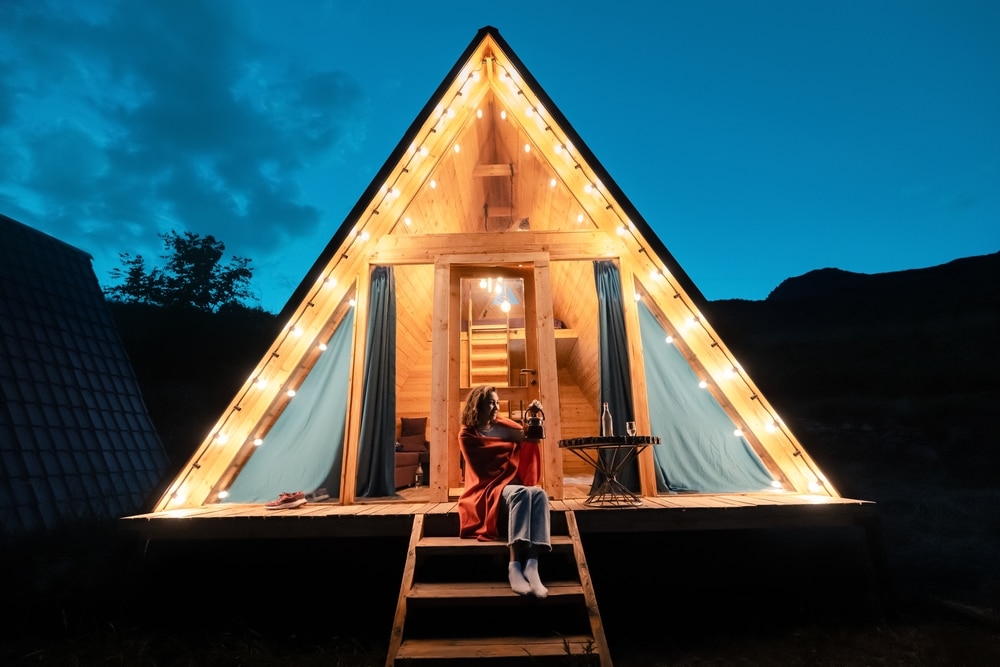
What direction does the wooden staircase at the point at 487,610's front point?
toward the camera

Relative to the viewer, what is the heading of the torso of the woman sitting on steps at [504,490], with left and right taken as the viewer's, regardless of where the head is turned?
facing the viewer and to the right of the viewer

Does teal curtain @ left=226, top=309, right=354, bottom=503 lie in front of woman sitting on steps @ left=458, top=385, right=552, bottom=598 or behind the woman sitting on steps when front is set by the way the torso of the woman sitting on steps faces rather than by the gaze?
behind

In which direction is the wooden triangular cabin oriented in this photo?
toward the camera

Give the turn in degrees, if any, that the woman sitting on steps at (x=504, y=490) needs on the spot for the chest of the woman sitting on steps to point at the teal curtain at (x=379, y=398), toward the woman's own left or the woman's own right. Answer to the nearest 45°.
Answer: approximately 180°

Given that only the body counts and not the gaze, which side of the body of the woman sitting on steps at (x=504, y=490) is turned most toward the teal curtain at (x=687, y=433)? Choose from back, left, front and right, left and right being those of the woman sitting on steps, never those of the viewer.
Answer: left

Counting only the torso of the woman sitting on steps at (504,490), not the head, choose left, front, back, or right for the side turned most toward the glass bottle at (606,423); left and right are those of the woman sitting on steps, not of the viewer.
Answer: left

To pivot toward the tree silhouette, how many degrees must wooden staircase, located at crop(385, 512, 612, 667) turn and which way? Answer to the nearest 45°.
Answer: approximately 135° to its right

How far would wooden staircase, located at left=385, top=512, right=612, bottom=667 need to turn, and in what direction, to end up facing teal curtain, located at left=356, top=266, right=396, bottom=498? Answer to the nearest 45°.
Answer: approximately 135° to its right

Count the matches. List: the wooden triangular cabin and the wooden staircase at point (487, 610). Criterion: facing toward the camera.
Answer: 2

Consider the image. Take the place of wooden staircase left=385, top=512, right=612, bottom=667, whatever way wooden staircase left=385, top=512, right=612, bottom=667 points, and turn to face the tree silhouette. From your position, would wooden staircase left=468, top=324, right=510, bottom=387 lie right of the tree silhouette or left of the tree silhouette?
right
